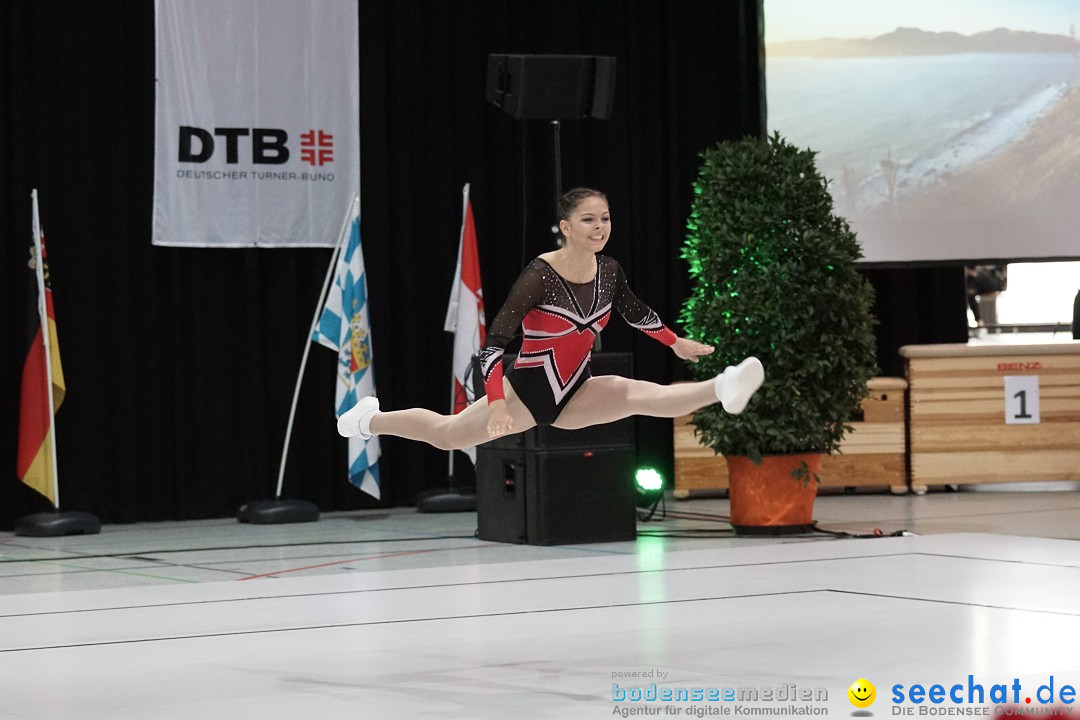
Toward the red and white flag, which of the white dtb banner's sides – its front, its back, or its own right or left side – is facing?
left

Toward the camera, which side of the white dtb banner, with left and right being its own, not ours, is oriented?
front

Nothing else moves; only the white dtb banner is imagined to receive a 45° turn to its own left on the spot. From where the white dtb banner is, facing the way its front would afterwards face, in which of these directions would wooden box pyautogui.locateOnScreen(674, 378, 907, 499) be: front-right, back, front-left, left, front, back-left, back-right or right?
front-left

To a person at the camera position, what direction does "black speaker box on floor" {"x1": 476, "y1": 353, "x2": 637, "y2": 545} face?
facing the viewer and to the right of the viewer

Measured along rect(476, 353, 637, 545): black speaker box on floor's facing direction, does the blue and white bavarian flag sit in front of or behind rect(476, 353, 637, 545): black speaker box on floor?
behind

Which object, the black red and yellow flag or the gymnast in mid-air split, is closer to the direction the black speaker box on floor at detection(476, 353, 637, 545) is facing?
the gymnast in mid-air split

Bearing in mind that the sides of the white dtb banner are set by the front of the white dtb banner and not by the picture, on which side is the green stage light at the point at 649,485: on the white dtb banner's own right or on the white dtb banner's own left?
on the white dtb banner's own left

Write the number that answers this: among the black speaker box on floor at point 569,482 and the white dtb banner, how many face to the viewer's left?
0

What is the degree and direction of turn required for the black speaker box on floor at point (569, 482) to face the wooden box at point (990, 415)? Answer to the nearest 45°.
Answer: approximately 90° to its left

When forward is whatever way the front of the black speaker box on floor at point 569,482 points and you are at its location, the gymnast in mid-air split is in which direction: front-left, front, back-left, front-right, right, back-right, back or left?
front-right

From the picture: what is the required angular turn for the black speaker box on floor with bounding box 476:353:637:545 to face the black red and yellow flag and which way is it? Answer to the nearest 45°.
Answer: approximately 135° to its right

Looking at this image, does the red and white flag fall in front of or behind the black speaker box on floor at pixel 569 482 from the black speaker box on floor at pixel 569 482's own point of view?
behind

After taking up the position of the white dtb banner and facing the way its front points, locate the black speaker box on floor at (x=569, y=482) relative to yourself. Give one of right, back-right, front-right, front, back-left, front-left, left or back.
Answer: front-left
